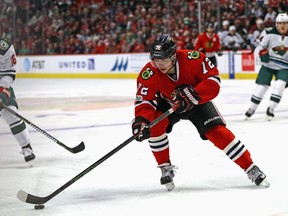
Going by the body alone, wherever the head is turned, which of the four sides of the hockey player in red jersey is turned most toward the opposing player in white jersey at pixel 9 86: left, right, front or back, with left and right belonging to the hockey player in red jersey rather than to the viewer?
right

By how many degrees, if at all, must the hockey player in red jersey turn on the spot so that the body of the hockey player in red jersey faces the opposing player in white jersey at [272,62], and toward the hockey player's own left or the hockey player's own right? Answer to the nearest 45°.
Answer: approximately 135° to the hockey player's own right

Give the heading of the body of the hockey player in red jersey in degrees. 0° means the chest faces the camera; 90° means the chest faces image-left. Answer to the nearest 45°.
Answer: approximately 45°

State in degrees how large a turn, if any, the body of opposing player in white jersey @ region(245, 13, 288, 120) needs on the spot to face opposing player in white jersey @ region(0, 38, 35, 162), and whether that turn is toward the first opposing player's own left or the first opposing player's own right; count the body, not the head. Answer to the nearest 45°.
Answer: approximately 45° to the first opposing player's own right
